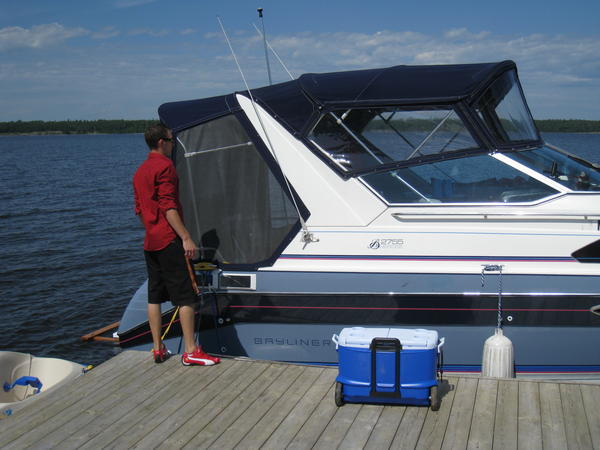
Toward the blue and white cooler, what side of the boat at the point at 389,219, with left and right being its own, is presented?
right

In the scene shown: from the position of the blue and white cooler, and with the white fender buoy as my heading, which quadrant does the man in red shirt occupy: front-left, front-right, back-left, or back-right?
back-left

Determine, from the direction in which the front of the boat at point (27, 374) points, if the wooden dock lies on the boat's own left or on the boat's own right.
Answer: on the boat's own right

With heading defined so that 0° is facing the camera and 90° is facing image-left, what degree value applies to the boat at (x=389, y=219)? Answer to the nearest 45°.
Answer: approximately 270°
